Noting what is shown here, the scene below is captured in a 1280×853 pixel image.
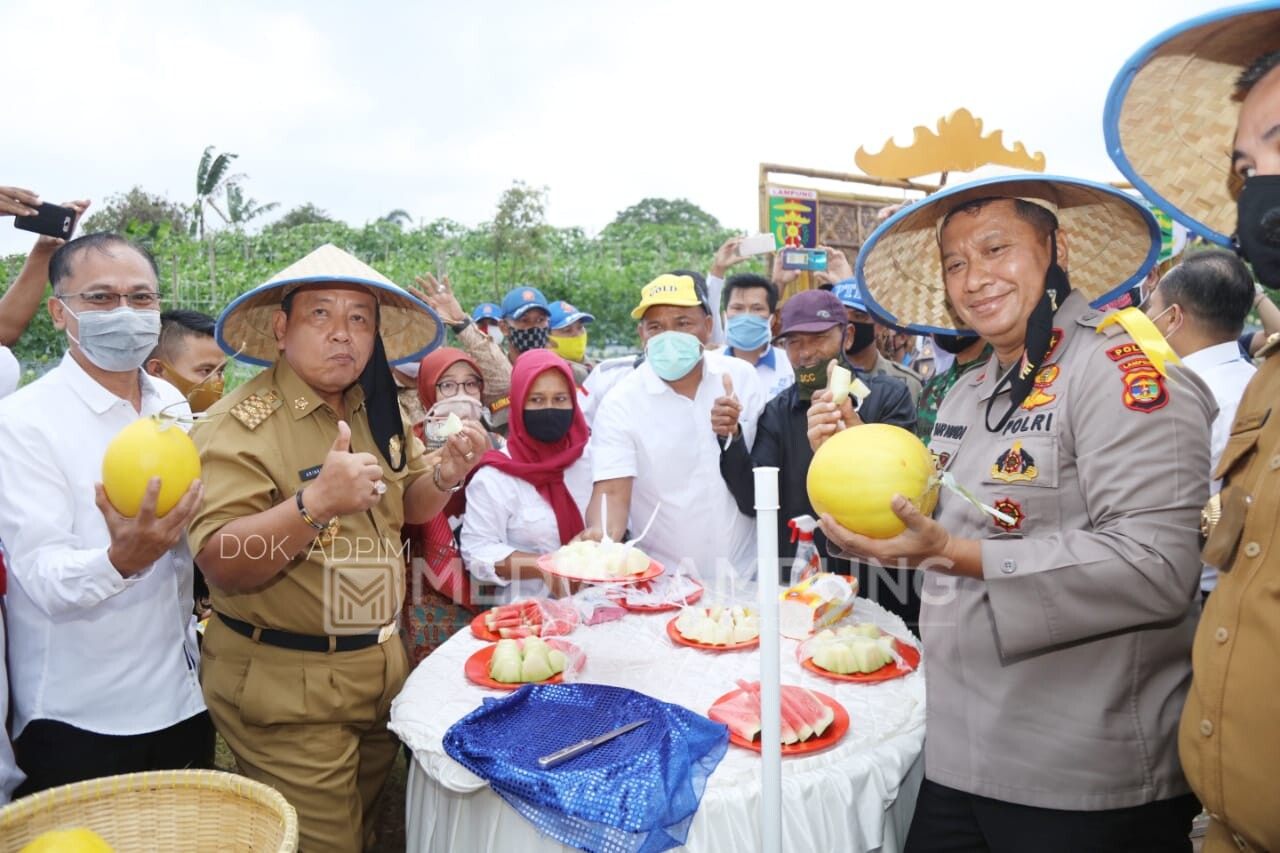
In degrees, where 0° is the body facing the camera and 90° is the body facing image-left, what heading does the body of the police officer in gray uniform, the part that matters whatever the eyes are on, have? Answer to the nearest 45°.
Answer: approximately 45°

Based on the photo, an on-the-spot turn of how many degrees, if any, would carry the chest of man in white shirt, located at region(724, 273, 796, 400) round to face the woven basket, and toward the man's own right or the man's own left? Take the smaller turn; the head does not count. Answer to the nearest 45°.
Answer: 0° — they already face it

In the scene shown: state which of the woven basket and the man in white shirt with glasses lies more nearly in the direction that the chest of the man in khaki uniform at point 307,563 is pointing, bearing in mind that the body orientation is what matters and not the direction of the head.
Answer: the woven basket

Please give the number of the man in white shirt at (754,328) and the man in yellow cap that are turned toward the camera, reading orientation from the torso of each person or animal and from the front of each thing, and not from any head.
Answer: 2

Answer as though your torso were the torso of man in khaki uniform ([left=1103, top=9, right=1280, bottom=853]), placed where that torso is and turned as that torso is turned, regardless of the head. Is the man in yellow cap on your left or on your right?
on your right

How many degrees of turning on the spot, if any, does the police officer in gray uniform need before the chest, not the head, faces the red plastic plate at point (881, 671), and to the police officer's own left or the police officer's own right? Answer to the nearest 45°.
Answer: approximately 90° to the police officer's own right

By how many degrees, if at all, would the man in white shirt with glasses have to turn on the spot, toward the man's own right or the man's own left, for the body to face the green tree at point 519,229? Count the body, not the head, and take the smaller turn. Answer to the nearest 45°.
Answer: approximately 90° to the man's own left

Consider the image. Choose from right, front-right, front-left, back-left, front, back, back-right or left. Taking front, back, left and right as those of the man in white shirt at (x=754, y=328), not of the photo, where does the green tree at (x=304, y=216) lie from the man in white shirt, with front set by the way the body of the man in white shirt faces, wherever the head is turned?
back-right

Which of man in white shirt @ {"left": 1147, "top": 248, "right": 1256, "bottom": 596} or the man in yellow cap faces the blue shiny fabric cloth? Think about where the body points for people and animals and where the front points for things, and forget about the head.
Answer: the man in yellow cap

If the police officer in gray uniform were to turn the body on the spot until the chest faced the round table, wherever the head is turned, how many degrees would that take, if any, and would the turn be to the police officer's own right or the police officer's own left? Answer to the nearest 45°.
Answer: approximately 45° to the police officer's own right
